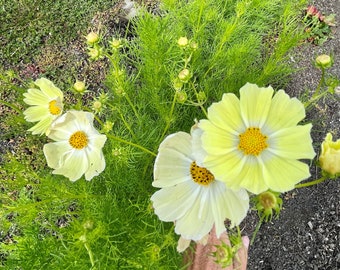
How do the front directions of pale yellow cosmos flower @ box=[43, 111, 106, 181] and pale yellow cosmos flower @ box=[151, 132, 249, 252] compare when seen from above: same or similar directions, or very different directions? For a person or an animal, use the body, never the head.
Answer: same or similar directions

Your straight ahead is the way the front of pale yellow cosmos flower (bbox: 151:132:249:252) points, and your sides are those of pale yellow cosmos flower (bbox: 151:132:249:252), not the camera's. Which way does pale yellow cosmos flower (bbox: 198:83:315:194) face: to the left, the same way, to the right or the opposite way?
the same way

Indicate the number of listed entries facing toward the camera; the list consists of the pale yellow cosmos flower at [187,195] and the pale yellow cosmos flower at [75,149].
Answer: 2

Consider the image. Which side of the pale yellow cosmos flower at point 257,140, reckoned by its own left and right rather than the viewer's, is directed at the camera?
front

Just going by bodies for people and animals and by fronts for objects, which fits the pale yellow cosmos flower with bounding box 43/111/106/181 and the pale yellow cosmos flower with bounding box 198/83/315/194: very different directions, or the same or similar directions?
same or similar directions

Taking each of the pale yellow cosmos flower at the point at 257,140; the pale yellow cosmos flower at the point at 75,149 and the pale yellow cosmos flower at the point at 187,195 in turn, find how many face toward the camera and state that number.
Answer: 3

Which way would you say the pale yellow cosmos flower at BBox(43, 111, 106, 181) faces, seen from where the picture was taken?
facing the viewer

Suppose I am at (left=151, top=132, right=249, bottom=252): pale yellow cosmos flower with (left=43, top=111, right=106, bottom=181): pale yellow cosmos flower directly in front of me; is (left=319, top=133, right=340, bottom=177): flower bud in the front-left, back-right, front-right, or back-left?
back-right
